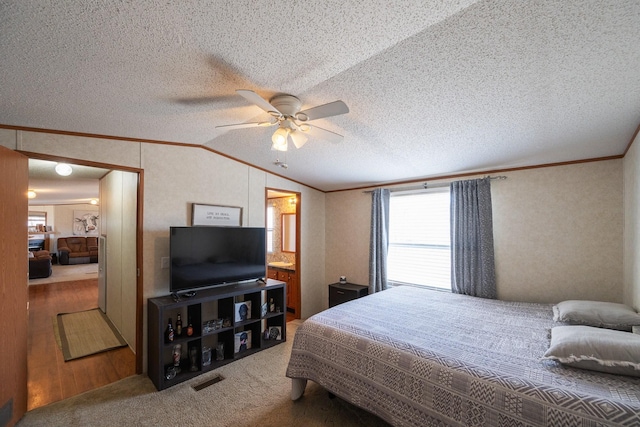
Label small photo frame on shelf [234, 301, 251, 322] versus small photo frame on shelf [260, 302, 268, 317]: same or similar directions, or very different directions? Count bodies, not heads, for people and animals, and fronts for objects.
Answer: same or similar directions

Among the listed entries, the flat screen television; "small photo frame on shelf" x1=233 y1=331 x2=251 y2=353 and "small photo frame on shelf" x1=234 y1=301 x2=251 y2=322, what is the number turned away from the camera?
0

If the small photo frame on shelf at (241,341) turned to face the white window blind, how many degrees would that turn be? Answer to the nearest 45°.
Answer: approximately 45° to its left

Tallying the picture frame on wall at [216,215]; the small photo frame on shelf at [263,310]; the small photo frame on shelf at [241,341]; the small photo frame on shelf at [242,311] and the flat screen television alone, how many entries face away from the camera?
0

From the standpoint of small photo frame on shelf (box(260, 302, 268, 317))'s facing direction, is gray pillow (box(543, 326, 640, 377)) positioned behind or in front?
in front

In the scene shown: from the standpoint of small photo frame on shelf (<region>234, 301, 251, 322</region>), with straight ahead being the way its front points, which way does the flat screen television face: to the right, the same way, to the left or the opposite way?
the same way

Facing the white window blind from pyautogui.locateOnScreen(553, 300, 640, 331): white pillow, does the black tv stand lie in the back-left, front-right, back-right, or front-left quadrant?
front-left

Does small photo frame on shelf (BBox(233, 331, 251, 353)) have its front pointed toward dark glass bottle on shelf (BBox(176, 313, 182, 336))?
no

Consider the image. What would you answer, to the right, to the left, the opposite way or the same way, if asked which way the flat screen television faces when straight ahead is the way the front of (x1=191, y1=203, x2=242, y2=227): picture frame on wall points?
the same way

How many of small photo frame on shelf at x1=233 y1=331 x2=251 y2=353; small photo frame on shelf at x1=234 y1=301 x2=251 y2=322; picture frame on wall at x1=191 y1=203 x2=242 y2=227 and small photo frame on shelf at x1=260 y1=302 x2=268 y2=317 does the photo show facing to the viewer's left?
0

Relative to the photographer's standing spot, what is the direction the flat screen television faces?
facing the viewer and to the right of the viewer

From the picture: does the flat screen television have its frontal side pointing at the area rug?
no

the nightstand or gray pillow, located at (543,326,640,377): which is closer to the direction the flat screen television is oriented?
the gray pillow

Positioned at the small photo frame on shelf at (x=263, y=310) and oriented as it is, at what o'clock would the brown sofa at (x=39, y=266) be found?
The brown sofa is roughly at 6 o'clock from the small photo frame on shelf.

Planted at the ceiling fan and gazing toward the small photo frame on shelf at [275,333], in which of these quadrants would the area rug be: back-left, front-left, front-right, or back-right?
front-left
